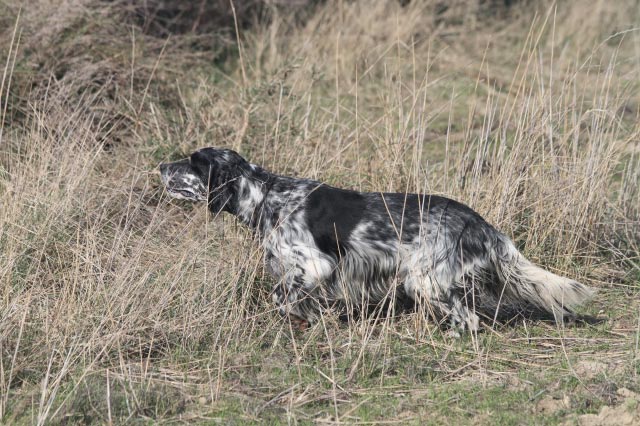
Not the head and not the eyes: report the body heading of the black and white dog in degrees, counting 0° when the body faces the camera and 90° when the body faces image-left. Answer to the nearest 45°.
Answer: approximately 90°
